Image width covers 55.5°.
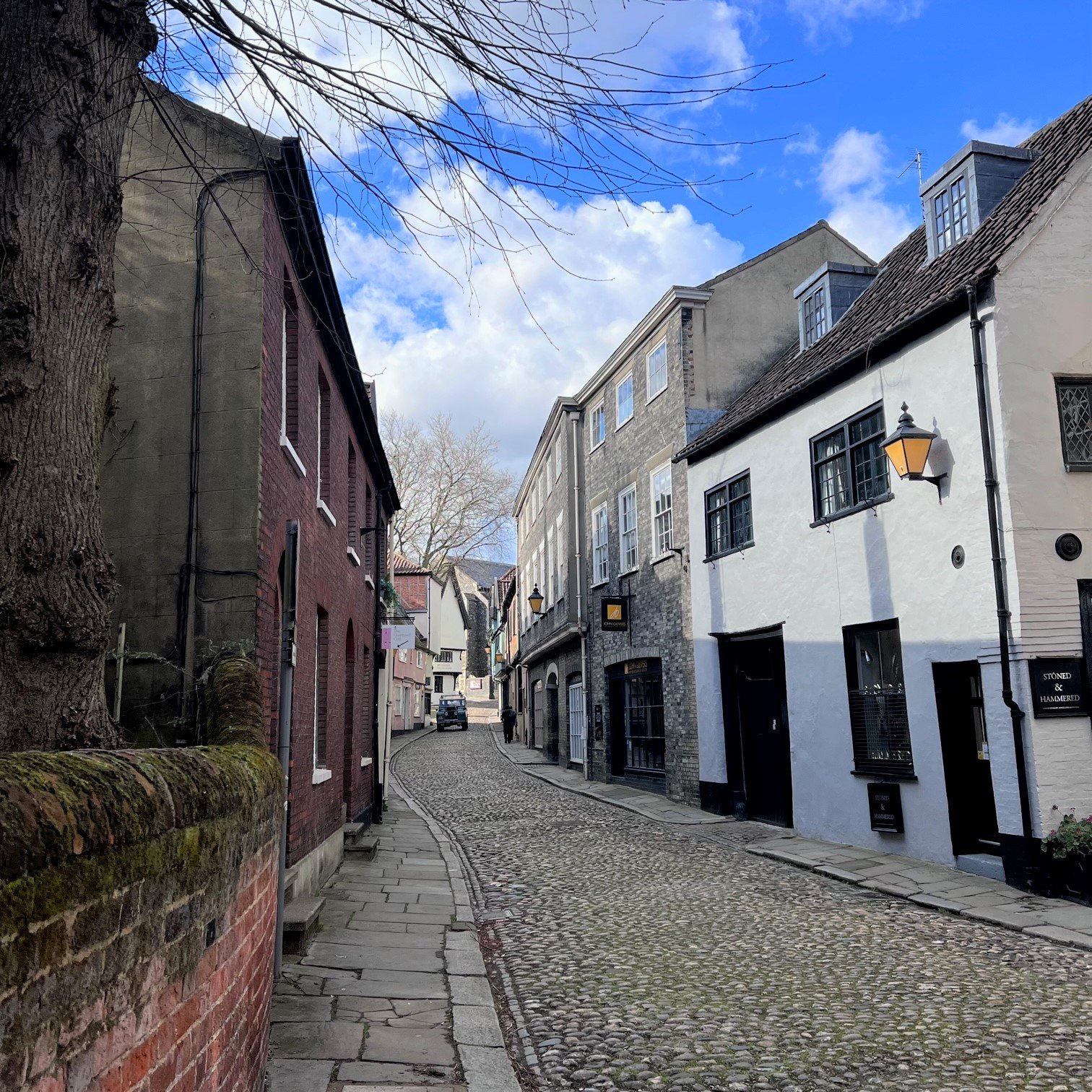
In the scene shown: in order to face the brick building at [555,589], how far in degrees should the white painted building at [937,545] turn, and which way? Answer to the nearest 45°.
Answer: approximately 90° to its right

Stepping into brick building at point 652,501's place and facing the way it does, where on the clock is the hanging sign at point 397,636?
The hanging sign is roughly at 12 o'clock from the brick building.

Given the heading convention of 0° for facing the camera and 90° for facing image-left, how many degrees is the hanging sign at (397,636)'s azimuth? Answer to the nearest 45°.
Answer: approximately 0°

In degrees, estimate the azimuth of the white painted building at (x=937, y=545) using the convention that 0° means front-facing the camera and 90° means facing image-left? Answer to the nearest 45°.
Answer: approximately 45°

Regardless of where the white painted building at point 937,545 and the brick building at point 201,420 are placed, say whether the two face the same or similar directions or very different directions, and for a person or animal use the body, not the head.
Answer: very different directions

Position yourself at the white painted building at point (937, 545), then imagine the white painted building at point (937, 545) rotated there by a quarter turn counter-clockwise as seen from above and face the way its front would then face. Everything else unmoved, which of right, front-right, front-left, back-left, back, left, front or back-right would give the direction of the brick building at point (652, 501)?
back

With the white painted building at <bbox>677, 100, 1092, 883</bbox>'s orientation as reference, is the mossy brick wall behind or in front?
in front

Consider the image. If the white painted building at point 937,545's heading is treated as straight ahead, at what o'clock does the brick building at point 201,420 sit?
The brick building is roughly at 12 o'clock from the white painted building.

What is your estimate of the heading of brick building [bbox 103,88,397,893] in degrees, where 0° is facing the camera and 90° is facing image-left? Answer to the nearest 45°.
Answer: approximately 270°
